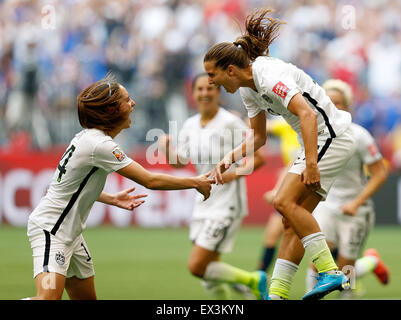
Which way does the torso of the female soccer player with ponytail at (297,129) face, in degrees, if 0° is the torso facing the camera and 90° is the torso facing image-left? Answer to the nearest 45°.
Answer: approximately 90°

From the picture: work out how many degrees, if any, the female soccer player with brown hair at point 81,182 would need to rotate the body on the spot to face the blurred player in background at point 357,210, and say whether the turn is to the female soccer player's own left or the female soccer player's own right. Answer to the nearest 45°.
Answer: approximately 45° to the female soccer player's own left

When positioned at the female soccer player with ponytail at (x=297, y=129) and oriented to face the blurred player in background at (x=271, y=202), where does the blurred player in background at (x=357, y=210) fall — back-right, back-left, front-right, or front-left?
front-right

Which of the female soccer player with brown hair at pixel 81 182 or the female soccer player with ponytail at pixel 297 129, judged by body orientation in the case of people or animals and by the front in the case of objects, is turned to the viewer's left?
the female soccer player with ponytail at pixel 297 129

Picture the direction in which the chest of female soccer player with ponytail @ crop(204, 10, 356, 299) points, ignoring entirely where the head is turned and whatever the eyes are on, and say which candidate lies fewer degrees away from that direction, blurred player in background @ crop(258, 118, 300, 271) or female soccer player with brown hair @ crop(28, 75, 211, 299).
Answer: the female soccer player with brown hair

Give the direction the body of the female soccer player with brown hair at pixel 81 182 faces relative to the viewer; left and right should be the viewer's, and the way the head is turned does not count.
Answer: facing to the right of the viewer

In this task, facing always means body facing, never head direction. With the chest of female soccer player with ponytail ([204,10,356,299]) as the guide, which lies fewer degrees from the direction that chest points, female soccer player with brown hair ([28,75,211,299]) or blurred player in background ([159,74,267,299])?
the female soccer player with brown hair

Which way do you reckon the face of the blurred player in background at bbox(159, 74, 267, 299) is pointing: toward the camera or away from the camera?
toward the camera

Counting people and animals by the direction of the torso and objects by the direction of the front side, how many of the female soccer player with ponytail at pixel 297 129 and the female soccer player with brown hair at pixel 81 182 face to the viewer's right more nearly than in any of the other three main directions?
1

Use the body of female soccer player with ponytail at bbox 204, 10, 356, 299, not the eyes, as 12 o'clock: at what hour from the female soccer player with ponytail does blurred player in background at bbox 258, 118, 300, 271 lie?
The blurred player in background is roughly at 3 o'clock from the female soccer player with ponytail.

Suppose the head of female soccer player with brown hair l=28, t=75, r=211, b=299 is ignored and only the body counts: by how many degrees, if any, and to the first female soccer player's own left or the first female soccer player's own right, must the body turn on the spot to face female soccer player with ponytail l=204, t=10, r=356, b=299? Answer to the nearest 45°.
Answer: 0° — they already face them

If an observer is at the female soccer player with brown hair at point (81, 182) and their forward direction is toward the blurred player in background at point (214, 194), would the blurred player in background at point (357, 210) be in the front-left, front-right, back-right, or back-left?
front-right

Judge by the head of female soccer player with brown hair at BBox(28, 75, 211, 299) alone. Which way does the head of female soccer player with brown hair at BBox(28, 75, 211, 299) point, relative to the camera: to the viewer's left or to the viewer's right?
to the viewer's right

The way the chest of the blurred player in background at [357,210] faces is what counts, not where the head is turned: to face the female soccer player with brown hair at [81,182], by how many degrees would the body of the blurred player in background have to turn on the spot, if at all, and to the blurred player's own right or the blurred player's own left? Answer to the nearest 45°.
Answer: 0° — they already face them

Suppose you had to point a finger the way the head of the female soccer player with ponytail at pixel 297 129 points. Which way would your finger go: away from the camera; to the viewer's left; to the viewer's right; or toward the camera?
to the viewer's left

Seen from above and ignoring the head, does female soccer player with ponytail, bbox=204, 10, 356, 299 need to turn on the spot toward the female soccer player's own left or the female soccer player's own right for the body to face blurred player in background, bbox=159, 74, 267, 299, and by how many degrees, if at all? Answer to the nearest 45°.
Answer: approximately 45° to the female soccer player's own right
